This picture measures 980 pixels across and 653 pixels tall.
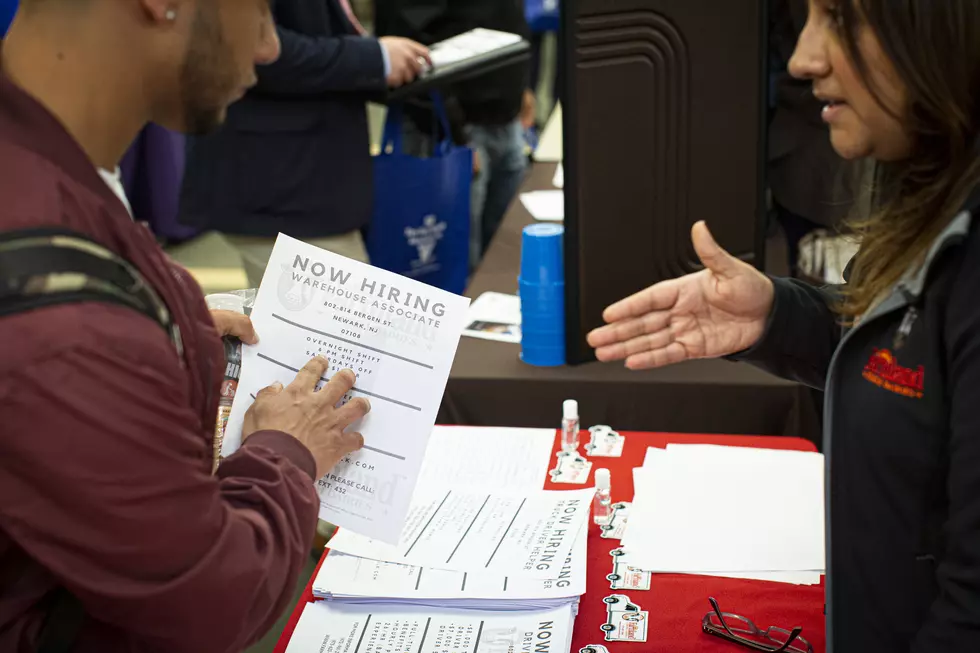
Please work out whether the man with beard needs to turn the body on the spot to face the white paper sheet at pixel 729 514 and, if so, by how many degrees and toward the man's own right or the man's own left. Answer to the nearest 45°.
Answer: approximately 45° to the man's own left

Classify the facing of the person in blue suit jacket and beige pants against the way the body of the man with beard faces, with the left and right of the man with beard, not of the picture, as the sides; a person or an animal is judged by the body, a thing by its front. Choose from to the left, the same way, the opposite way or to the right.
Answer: the same way

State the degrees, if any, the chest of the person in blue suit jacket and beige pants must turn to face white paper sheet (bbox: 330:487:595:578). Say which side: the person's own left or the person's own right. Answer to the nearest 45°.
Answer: approximately 90° to the person's own right

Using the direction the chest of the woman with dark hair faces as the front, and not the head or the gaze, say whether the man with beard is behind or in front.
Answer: in front

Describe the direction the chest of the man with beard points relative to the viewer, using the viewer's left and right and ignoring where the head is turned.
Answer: facing to the right of the viewer

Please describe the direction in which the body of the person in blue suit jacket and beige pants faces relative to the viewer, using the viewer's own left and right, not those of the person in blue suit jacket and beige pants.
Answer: facing to the right of the viewer

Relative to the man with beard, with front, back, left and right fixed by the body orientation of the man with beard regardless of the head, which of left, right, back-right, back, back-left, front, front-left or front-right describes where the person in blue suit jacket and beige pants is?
left

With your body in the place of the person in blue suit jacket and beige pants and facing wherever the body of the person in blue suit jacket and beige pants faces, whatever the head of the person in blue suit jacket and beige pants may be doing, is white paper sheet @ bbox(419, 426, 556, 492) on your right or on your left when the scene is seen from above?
on your right

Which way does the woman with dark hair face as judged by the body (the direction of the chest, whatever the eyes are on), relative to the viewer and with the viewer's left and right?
facing to the left of the viewer

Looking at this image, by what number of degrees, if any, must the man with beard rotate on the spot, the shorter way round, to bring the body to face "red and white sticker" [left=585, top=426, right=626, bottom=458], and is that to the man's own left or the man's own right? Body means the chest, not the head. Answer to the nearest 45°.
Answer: approximately 45° to the man's own left

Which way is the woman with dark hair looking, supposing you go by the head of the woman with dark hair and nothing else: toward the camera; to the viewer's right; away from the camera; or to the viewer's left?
to the viewer's left
